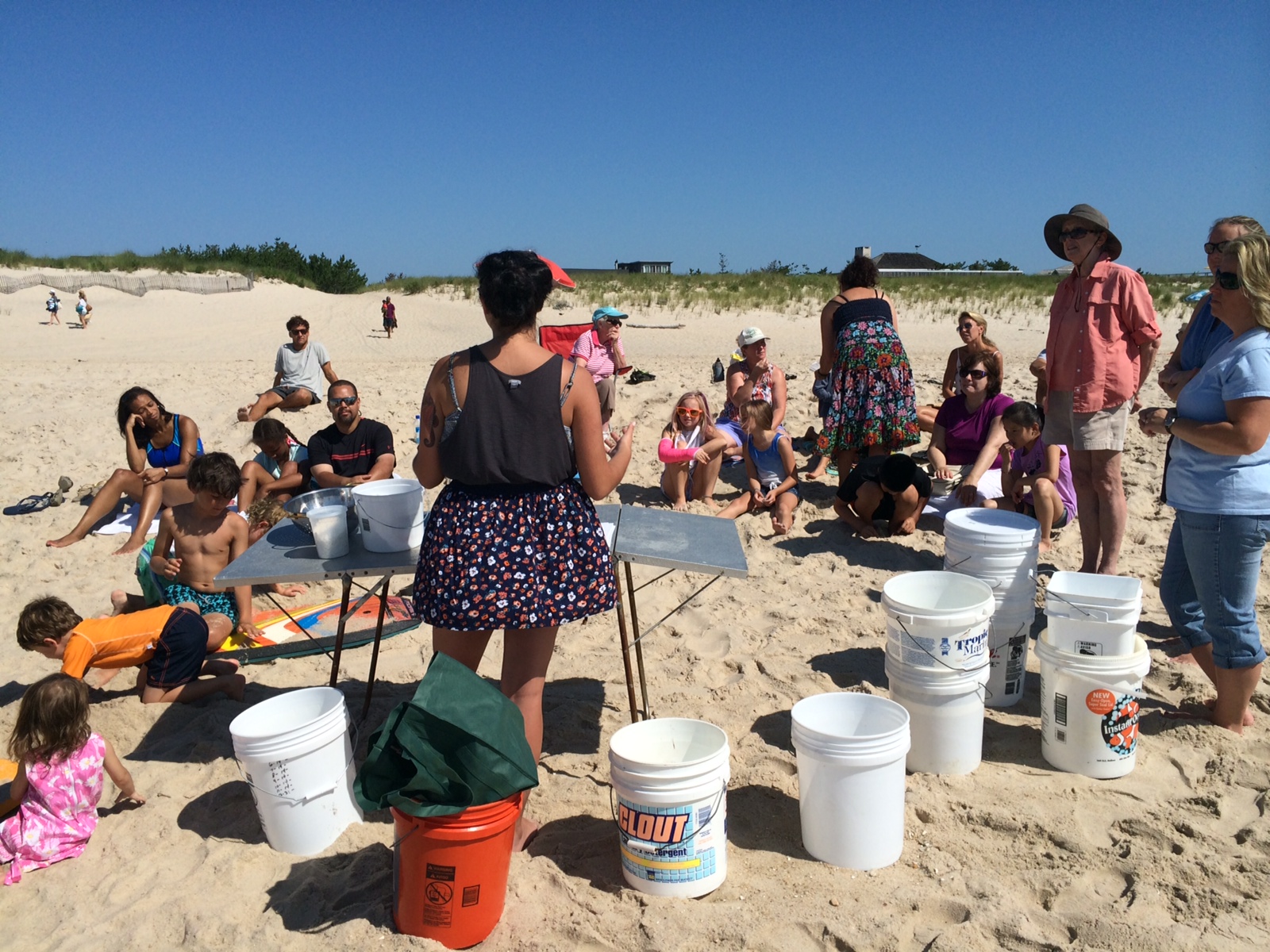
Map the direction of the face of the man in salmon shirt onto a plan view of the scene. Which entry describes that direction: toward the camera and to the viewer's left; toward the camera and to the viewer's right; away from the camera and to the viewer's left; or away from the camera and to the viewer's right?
toward the camera and to the viewer's left

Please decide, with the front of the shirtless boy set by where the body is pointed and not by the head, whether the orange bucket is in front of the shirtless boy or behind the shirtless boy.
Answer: in front

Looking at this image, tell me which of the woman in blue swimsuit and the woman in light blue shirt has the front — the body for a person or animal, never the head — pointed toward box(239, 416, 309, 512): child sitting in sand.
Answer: the woman in light blue shirt

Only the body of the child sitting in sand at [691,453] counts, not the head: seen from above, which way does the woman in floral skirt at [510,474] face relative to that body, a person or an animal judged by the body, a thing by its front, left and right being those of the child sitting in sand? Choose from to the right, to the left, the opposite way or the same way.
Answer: the opposite way

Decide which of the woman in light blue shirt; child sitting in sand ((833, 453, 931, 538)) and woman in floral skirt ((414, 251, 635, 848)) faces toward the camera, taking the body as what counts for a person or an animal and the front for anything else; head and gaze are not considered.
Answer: the child sitting in sand

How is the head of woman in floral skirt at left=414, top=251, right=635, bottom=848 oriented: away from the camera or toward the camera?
away from the camera

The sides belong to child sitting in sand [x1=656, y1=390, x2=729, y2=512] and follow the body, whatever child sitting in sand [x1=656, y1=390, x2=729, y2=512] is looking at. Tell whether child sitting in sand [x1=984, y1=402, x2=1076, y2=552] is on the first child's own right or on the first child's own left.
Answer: on the first child's own left

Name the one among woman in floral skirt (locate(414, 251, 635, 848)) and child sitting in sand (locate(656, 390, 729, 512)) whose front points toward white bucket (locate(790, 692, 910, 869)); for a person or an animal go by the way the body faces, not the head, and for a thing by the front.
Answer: the child sitting in sand

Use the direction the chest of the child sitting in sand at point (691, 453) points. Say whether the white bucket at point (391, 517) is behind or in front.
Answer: in front

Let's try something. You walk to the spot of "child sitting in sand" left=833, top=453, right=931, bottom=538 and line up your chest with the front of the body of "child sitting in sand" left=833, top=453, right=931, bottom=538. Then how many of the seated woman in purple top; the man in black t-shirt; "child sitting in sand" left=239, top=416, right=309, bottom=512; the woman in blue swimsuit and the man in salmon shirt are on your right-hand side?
3

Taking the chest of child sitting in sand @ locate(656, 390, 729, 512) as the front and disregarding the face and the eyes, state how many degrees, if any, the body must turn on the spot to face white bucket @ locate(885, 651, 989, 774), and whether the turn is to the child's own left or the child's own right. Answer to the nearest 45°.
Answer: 0° — they already face it

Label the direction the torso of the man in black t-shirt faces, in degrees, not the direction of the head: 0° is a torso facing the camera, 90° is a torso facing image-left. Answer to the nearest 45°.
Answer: approximately 0°

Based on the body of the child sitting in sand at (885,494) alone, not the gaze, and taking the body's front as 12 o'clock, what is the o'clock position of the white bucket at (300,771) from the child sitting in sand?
The white bucket is roughly at 1 o'clock from the child sitting in sand.

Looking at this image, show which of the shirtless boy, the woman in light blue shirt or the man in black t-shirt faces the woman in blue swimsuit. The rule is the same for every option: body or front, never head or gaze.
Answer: the woman in light blue shirt

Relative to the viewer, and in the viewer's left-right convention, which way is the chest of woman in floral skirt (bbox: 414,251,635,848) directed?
facing away from the viewer
